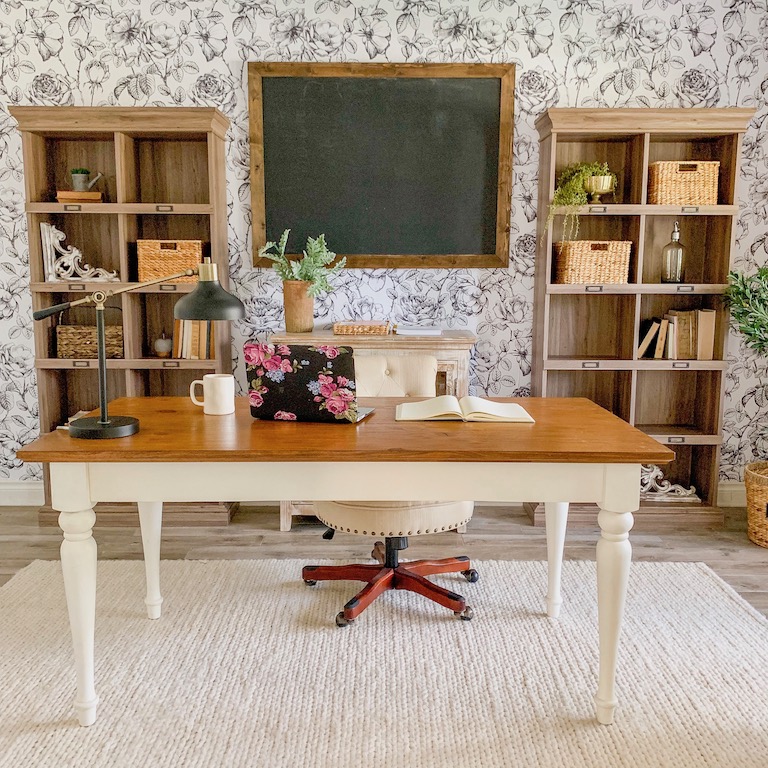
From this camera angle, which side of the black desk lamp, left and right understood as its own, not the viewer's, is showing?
right

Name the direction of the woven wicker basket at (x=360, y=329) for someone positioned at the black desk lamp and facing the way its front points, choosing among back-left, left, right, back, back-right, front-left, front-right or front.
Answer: front-left

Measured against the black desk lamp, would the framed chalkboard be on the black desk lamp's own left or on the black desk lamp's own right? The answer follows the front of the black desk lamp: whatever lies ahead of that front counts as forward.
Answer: on the black desk lamp's own left

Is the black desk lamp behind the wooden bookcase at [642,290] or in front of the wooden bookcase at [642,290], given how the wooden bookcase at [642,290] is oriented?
in front

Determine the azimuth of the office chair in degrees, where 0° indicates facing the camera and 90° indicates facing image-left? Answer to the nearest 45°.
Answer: approximately 0°

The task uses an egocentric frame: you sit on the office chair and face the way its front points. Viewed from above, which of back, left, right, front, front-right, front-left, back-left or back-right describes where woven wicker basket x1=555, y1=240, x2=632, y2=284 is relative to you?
back-left

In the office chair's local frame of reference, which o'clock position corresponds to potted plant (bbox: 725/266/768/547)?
The potted plant is roughly at 8 o'clock from the office chair.

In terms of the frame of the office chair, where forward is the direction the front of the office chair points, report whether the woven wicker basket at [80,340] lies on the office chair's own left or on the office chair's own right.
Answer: on the office chair's own right

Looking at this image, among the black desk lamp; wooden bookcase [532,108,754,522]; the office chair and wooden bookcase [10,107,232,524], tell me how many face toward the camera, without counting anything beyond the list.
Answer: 3

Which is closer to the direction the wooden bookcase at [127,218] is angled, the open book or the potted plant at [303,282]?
the open book

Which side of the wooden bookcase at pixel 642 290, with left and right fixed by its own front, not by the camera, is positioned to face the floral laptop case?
front

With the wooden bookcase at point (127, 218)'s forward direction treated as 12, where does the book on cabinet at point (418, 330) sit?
The book on cabinet is roughly at 10 o'clock from the wooden bookcase.

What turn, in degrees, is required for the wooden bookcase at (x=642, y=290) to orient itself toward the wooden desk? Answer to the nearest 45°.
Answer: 0° — it already faces it

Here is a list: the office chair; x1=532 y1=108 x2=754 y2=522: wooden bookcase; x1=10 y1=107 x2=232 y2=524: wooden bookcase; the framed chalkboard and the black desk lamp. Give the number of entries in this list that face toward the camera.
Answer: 4

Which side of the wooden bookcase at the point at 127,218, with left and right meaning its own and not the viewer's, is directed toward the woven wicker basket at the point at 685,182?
left

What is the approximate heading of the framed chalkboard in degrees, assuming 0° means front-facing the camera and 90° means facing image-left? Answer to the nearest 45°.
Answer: approximately 0°
